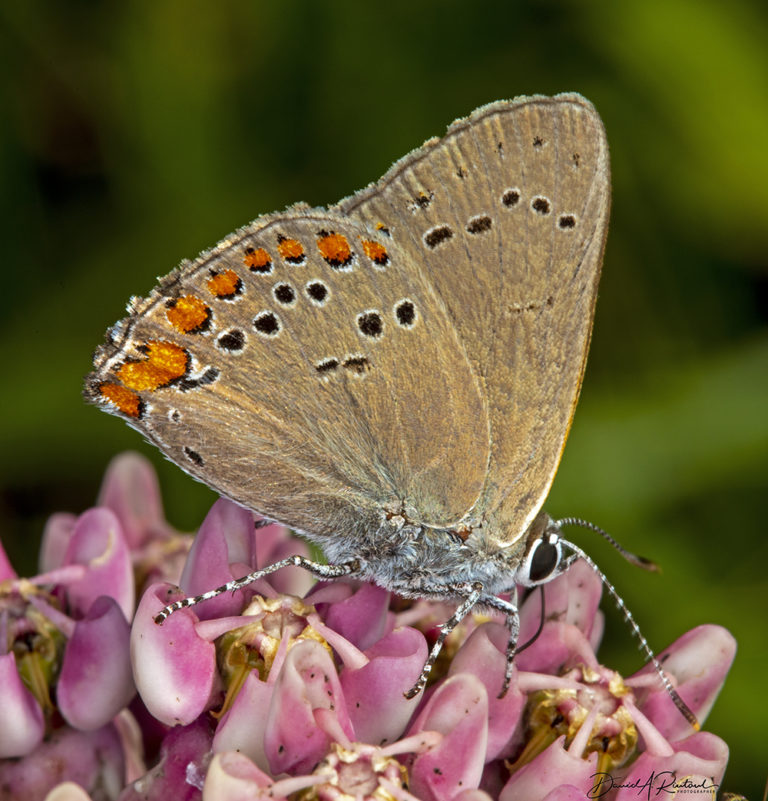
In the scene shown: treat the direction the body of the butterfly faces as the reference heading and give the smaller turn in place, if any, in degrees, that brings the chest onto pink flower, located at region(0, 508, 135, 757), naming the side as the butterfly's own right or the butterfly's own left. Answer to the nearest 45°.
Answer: approximately 180°

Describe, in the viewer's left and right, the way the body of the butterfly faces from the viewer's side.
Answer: facing to the right of the viewer
